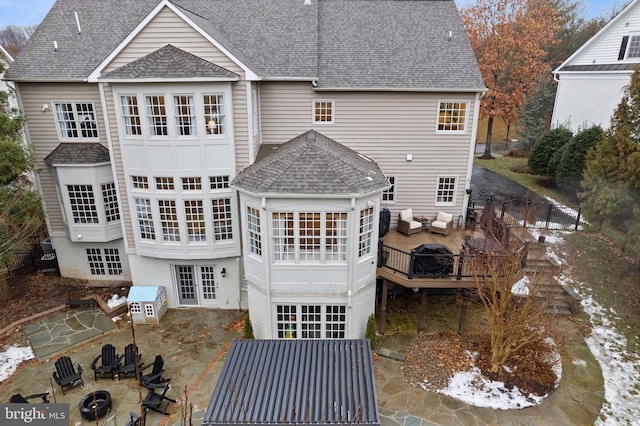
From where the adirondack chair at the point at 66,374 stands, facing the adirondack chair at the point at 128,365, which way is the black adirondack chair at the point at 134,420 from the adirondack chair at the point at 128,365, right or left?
right

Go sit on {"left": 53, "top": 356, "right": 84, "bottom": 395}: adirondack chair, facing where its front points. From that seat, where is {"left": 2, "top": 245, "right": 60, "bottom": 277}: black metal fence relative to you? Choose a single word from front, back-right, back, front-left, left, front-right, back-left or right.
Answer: back-left

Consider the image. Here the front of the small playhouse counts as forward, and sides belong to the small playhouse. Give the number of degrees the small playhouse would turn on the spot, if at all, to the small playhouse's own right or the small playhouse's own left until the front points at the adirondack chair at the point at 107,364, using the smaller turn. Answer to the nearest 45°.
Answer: approximately 45° to the small playhouse's own right

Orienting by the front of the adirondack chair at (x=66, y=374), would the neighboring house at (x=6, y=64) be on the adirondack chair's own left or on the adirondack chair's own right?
on the adirondack chair's own left

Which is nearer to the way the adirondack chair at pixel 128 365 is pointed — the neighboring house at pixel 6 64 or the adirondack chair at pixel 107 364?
the adirondack chair

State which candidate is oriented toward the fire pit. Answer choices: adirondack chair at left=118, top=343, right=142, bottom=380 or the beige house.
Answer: the adirondack chair

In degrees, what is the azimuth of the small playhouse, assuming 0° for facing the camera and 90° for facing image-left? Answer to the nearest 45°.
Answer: approximately 0°

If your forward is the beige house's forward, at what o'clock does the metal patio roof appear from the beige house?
The metal patio roof is roughly at 6 o'clock from the beige house.

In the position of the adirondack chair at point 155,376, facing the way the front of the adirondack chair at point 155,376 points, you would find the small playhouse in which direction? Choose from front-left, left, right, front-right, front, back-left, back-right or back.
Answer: back-right

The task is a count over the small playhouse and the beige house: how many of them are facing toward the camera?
1
